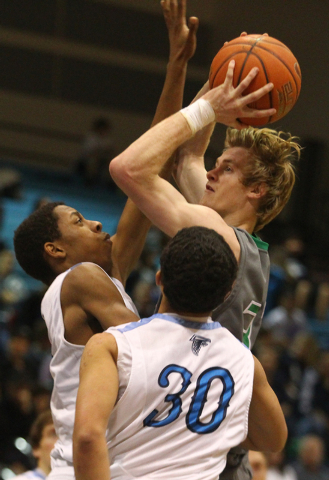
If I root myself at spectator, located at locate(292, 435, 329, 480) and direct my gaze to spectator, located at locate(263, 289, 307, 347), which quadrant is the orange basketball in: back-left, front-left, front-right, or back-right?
back-left

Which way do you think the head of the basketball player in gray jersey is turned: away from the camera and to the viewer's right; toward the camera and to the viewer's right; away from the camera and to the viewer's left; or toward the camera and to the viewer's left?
toward the camera and to the viewer's left

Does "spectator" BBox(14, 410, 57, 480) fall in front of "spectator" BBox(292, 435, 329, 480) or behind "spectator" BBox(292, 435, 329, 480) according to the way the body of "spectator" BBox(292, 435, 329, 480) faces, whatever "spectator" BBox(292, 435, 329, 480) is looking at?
in front

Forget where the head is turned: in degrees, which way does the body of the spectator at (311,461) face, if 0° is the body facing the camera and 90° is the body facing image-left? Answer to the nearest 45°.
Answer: approximately 0°

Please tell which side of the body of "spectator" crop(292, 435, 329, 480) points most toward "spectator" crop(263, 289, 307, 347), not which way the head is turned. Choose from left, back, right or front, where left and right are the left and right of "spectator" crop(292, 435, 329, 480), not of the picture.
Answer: back
